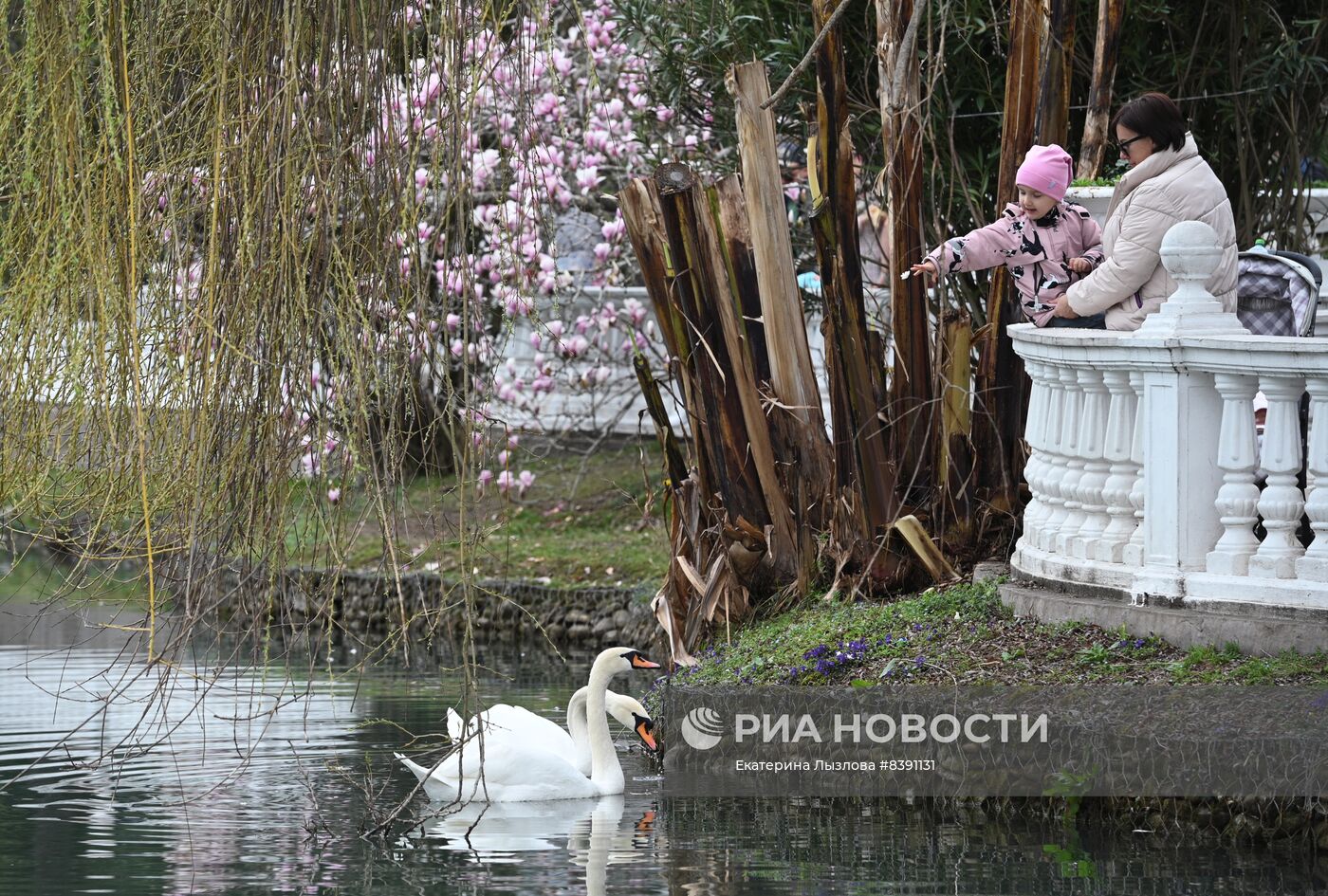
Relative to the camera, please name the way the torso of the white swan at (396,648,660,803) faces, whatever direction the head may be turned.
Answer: to the viewer's right

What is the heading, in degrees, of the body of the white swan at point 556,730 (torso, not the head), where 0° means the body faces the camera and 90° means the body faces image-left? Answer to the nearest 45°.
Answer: approximately 270°

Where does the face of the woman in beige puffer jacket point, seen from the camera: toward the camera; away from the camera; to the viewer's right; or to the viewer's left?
to the viewer's left

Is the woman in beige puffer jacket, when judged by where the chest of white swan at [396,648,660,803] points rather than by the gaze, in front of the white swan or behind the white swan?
in front

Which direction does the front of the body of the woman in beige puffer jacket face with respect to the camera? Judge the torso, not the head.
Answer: to the viewer's left

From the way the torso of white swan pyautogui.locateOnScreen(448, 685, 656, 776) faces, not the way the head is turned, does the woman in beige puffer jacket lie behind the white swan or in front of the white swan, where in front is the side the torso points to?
in front

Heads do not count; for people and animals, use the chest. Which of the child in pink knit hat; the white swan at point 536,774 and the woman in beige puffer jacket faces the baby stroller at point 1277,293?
the white swan

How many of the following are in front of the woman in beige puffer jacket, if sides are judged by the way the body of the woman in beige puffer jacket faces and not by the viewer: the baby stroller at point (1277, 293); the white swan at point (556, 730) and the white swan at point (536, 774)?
2
